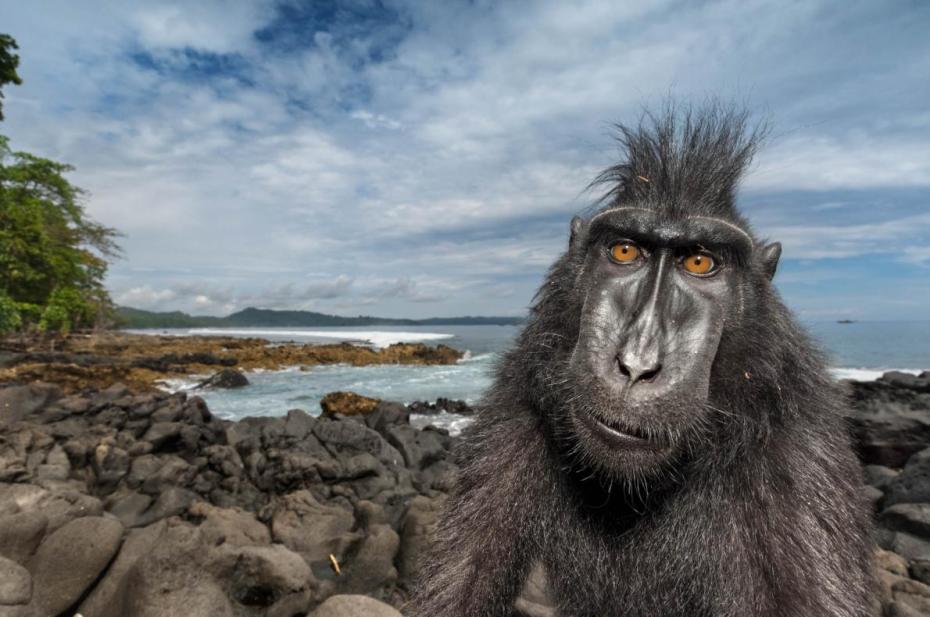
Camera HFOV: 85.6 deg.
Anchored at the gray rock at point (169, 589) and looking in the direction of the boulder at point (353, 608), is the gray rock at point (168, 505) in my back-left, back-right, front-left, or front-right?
back-left

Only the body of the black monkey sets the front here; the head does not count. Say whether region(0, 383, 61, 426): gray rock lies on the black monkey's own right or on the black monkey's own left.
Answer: on the black monkey's own right

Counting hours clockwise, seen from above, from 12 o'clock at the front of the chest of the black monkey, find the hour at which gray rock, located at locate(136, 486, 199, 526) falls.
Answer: The gray rock is roughly at 4 o'clock from the black monkey.

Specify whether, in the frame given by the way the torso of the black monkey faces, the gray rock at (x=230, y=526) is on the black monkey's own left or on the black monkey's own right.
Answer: on the black monkey's own right

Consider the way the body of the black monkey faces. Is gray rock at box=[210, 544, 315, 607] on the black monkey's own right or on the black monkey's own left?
on the black monkey's own right

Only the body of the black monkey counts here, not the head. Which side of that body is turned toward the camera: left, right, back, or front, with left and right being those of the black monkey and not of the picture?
front

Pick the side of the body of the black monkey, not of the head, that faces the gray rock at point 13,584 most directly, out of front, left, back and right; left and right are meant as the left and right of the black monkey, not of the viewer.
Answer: right

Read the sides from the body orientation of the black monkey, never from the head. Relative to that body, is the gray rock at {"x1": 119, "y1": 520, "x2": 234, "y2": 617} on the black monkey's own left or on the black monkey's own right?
on the black monkey's own right

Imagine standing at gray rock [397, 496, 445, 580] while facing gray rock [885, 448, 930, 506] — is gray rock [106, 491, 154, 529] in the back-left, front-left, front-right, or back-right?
back-left

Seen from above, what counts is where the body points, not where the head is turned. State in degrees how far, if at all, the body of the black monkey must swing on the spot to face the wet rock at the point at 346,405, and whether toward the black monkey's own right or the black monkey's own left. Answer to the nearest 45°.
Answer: approximately 135° to the black monkey's own right

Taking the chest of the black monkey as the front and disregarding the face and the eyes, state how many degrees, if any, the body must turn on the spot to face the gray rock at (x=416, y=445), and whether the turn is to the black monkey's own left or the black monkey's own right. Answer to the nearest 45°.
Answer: approximately 135° to the black monkey's own right

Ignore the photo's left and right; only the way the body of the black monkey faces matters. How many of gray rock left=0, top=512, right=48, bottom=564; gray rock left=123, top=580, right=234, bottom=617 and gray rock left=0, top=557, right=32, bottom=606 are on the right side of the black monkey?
3

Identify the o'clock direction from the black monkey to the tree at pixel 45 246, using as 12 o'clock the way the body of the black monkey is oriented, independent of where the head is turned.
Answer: The tree is roughly at 4 o'clock from the black monkey.
